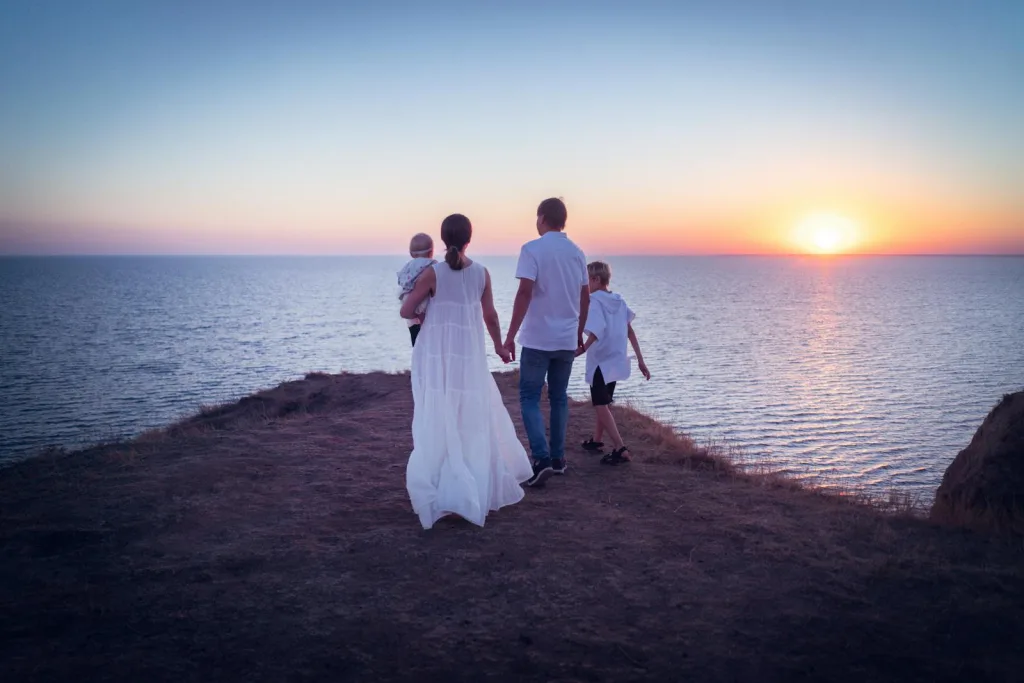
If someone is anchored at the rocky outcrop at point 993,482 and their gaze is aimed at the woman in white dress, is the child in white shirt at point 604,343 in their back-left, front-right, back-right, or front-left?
front-right

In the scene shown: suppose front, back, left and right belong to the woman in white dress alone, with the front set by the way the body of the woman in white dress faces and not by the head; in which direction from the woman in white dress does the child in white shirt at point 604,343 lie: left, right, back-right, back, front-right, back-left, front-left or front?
front-right

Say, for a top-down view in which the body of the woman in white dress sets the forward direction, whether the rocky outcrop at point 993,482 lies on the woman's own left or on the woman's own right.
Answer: on the woman's own right

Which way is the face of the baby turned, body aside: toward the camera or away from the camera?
away from the camera

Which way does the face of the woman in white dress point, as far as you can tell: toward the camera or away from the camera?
away from the camera

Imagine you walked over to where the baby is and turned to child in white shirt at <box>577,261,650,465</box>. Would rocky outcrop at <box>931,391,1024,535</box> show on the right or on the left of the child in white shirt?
right

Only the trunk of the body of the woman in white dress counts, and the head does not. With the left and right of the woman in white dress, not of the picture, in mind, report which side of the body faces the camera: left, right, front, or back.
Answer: back

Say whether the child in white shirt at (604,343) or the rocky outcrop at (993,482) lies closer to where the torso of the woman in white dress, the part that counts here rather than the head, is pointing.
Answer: the child in white shirt
